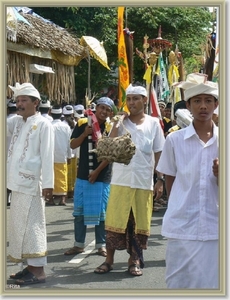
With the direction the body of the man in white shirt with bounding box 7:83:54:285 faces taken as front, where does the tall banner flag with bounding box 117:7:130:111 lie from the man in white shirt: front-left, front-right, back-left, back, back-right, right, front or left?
back

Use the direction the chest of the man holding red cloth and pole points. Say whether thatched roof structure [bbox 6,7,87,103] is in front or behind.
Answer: behind

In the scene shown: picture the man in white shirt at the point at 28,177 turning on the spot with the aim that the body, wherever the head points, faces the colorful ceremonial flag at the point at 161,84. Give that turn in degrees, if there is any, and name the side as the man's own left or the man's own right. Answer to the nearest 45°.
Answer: approximately 180°

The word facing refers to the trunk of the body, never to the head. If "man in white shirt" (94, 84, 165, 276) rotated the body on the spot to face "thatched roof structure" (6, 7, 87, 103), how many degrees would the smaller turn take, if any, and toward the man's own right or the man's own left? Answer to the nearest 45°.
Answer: approximately 90° to the man's own right

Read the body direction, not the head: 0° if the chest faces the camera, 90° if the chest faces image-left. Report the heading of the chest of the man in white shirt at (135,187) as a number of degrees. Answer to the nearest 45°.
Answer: approximately 45°
